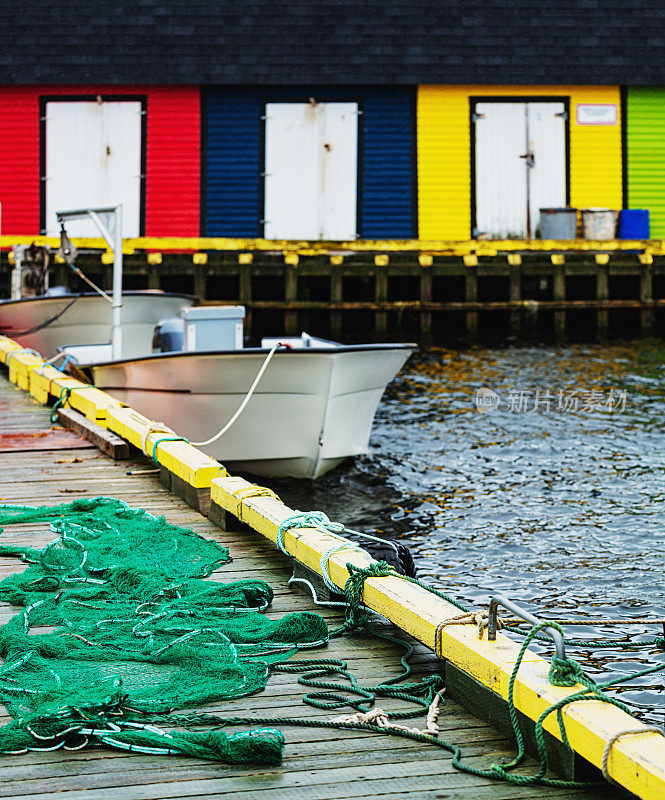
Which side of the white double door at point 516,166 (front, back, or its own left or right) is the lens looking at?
front

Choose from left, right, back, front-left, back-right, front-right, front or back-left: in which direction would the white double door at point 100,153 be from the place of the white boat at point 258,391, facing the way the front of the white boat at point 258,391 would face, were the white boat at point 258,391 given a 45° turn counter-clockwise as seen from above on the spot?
left

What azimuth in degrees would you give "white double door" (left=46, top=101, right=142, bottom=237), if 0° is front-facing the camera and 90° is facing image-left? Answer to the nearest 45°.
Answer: approximately 0°

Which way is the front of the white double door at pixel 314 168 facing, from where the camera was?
facing the viewer

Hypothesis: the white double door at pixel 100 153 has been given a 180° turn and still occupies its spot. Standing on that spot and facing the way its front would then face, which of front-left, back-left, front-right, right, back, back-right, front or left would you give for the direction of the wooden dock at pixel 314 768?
back

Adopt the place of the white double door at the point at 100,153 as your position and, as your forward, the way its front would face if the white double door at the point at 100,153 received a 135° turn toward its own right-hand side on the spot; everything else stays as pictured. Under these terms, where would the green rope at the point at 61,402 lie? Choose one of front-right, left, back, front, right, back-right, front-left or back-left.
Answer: back-left

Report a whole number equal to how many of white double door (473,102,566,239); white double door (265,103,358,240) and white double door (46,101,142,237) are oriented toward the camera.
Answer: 3

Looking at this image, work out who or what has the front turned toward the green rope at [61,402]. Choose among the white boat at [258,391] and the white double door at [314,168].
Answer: the white double door

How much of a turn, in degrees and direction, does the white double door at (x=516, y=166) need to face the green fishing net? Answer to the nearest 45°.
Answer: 0° — it already faces it

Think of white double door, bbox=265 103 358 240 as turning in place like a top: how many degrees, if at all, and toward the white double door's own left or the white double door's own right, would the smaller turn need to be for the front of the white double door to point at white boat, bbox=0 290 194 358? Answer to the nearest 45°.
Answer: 0° — it already faces it

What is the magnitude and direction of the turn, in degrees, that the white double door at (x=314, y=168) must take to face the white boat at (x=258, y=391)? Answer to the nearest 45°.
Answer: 0° — it already faces it

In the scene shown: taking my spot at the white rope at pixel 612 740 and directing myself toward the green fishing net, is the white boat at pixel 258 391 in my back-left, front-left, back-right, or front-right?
front-right

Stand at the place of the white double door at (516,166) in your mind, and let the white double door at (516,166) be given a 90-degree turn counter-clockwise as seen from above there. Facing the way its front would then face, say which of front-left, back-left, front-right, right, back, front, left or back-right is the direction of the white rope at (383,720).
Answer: right

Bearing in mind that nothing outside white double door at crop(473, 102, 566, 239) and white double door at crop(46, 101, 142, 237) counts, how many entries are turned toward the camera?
2

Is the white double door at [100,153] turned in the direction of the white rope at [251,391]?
yes

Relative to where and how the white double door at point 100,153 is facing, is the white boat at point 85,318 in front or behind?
in front
